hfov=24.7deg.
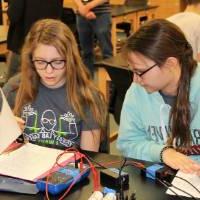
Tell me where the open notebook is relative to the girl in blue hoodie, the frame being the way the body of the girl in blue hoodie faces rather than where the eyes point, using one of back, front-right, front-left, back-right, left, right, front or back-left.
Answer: front

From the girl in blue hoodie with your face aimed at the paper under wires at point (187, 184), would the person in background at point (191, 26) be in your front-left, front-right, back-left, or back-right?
back-left

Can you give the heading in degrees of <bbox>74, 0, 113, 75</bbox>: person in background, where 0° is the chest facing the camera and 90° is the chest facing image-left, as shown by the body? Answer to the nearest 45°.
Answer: approximately 0°

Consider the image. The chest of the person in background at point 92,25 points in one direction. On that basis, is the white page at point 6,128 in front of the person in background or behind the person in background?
in front

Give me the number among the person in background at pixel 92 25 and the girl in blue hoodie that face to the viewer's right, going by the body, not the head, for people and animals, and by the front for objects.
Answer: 0

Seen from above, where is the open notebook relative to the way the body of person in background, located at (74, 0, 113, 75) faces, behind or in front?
in front

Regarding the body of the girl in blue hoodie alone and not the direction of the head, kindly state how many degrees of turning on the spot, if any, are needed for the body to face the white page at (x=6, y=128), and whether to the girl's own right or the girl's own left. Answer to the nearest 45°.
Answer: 0° — they already face it

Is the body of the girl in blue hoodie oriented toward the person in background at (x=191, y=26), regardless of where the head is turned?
no

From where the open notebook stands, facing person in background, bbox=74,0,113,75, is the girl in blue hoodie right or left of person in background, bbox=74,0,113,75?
right

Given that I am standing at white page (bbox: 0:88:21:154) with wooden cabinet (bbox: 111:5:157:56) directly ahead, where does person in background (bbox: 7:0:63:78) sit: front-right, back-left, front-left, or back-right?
front-left

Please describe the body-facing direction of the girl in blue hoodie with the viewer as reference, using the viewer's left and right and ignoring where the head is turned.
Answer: facing the viewer and to the left of the viewer

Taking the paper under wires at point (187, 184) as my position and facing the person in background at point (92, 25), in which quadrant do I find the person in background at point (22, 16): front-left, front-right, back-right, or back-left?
front-left

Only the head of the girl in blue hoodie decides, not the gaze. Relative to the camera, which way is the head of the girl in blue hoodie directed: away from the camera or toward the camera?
toward the camera
